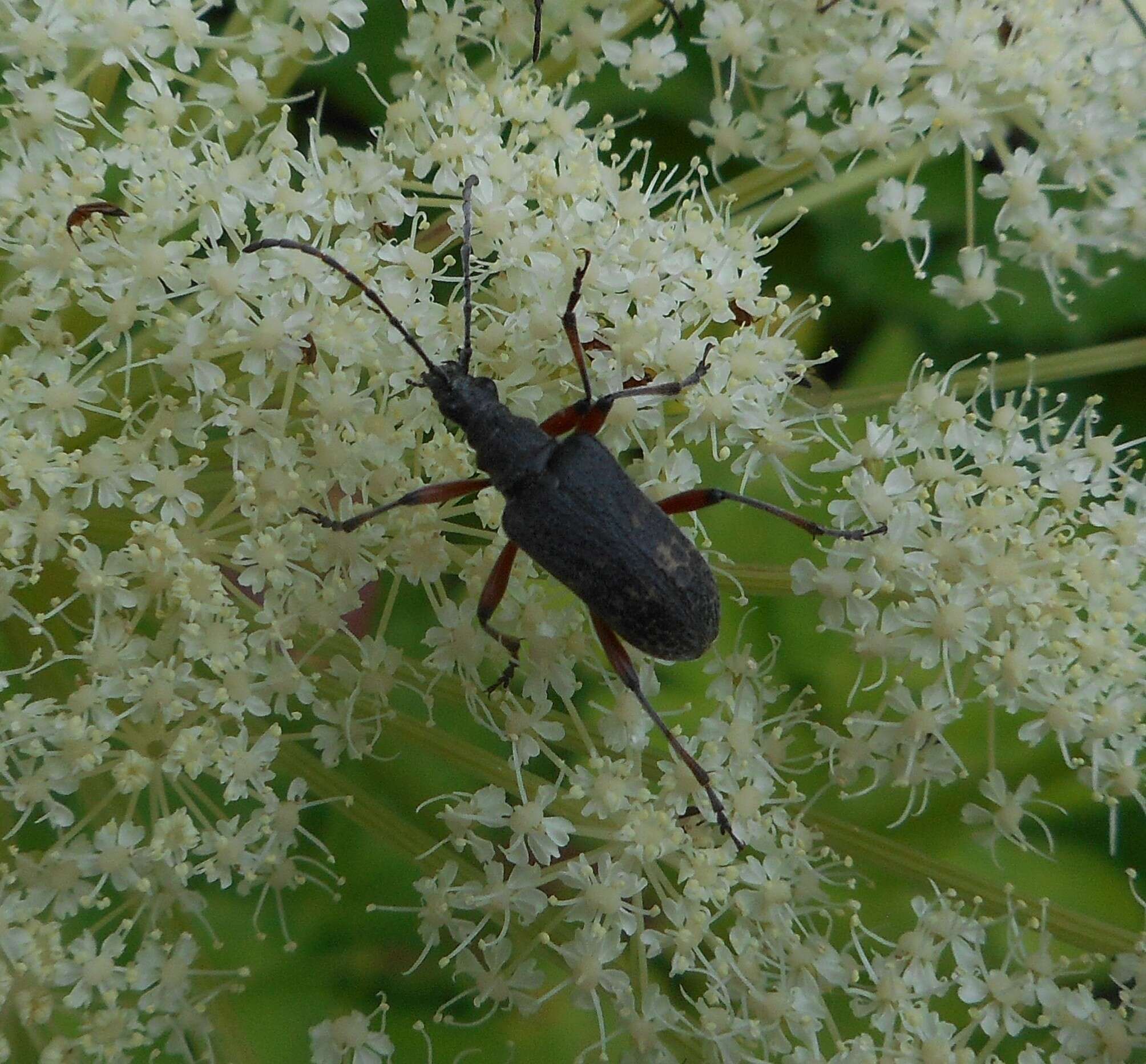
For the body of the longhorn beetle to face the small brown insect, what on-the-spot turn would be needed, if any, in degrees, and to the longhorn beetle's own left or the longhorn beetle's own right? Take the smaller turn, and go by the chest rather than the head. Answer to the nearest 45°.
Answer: approximately 45° to the longhorn beetle's own left

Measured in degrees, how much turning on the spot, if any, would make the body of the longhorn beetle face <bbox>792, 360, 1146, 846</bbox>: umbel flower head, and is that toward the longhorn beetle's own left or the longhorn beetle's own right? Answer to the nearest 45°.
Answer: approximately 135° to the longhorn beetle's own right

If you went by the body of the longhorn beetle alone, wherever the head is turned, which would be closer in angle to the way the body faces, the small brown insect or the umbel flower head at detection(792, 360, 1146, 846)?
the small brown insect

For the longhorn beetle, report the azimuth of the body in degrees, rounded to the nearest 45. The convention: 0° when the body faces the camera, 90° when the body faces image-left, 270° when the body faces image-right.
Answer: approximately 135°
